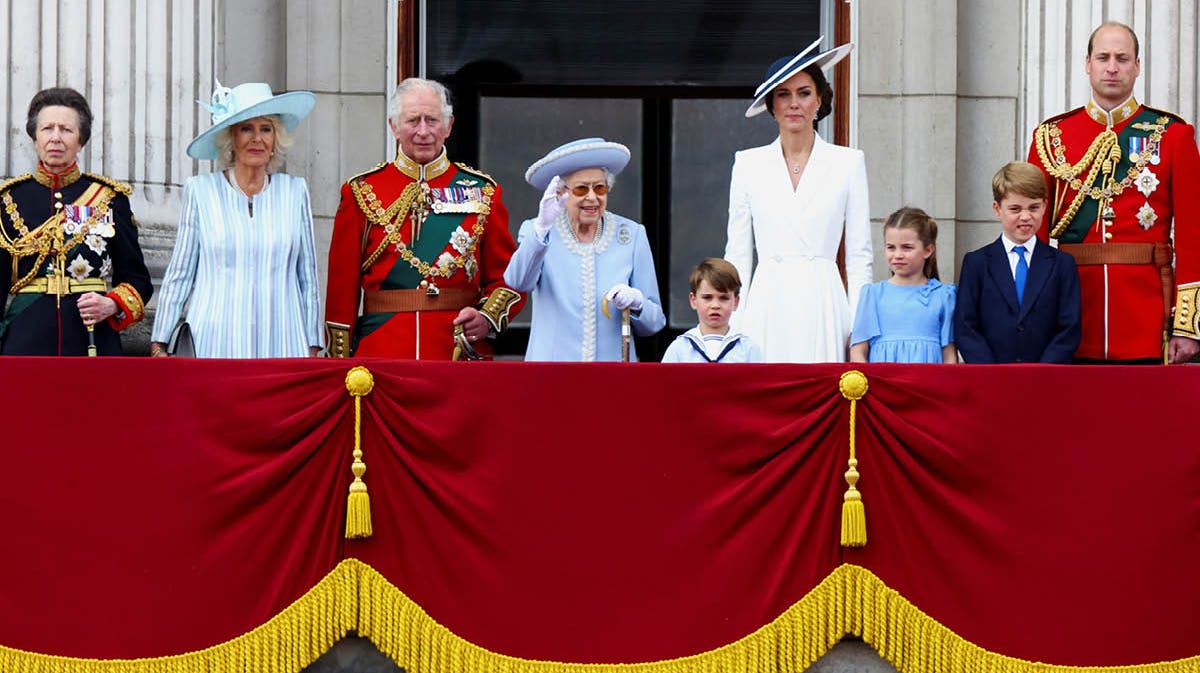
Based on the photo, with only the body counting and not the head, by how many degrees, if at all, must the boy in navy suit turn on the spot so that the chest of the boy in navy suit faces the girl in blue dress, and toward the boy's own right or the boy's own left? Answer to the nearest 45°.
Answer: approximately 90° to the boy's own right

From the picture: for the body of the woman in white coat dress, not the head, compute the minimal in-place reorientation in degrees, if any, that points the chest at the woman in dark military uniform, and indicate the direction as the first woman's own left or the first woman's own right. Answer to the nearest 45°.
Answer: approximately 90° to the first woman's own right

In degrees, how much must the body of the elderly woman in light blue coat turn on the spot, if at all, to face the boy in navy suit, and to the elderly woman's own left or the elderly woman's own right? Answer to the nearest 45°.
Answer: approximately 90° to the elderly woman's own left

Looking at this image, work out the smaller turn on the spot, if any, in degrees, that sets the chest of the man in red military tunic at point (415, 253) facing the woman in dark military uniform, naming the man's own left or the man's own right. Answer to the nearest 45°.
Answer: approximately 90° to the man's own right

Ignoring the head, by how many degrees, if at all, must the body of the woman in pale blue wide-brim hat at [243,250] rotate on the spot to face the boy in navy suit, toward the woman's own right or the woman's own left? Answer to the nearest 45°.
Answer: approximately 90° to the woman's own left

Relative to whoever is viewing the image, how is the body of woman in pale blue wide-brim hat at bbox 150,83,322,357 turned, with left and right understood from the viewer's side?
facing the viewer

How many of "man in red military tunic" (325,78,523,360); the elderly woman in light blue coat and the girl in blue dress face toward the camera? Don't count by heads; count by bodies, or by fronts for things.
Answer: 3

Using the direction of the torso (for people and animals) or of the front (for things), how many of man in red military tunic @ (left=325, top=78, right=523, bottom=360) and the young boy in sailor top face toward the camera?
2

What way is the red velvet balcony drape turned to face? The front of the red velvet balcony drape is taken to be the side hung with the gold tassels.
toward the camera

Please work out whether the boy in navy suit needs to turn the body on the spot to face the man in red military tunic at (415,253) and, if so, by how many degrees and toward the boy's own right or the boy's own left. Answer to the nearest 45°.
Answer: approximately 90° to the boy's own right

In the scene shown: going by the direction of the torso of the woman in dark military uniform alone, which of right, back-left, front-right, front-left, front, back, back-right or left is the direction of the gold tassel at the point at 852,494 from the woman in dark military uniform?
front-left
